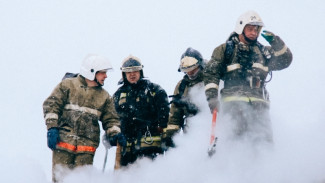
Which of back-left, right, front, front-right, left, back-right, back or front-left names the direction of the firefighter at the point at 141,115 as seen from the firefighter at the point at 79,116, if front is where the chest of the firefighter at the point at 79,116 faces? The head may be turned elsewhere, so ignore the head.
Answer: left

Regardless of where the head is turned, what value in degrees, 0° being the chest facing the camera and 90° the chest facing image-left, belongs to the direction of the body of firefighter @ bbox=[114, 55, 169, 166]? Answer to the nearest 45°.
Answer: approximately 0°

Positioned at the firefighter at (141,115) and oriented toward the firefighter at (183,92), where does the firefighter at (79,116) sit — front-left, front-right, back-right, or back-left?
back-right

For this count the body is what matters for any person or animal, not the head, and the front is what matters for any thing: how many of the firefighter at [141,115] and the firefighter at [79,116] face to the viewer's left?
0

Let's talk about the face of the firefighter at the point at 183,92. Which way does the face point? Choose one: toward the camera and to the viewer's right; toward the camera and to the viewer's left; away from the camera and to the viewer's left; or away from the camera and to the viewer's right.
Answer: toward the camera and to the viewer's left

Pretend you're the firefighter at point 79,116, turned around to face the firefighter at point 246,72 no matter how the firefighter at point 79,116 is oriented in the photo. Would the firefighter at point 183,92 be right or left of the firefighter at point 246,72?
left

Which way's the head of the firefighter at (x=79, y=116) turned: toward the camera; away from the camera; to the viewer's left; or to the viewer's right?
to the viewer's right

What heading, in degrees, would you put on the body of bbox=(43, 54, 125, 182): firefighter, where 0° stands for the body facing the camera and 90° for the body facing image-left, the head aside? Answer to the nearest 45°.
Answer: approximately 315°

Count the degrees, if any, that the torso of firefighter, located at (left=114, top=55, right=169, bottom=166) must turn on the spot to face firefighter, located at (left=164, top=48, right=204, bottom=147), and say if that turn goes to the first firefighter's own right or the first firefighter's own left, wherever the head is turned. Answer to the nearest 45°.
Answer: approximately 90° to the first firefighter's own left
